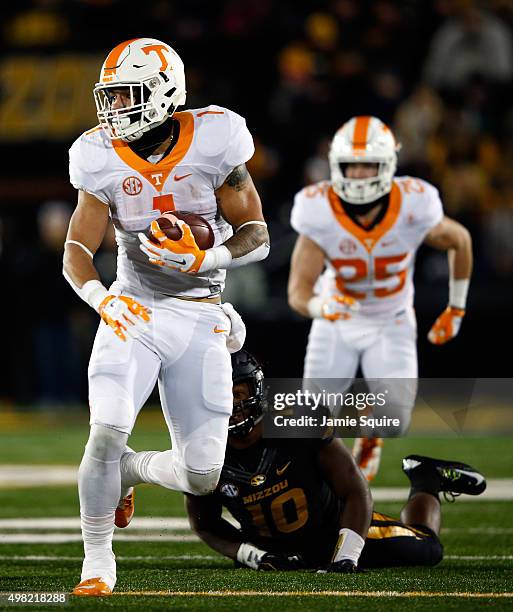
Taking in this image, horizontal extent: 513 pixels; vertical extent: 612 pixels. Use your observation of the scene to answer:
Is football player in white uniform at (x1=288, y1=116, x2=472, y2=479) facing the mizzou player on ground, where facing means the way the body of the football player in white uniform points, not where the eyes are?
yes

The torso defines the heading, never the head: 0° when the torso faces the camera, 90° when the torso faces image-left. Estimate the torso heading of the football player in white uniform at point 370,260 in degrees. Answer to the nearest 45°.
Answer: approximately 0°

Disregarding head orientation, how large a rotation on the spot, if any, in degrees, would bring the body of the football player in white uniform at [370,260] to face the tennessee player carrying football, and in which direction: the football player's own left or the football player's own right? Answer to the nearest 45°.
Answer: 0° — they already face them
